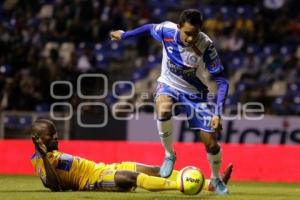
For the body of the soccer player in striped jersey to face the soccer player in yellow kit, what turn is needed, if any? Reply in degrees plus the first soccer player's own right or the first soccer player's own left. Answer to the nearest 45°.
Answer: approximately 90° to the first soccer player's own right

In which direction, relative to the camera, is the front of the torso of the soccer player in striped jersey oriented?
toward the camera
